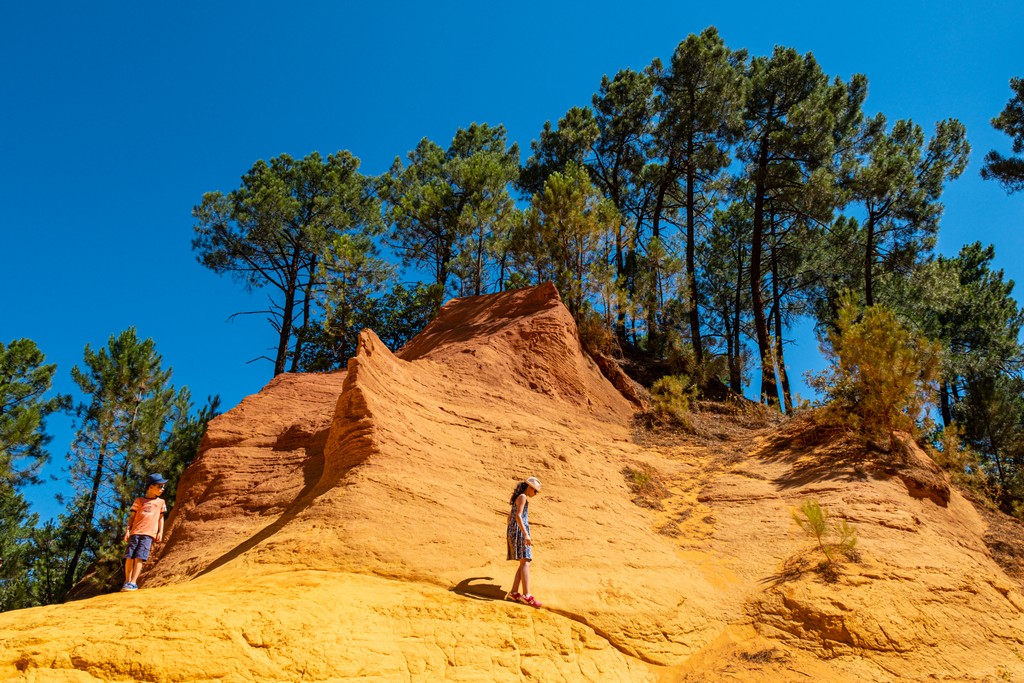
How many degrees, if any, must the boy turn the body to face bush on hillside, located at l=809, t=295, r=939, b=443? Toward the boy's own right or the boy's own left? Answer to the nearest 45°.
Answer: approximately 90° to the boy's own left

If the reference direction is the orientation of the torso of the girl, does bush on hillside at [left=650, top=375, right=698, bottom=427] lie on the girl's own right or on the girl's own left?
on the girl's own left

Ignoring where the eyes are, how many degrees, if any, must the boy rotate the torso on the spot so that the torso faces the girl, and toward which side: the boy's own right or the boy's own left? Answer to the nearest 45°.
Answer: approximately 45° to the boy's own left

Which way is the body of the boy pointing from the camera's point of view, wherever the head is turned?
toward the camera

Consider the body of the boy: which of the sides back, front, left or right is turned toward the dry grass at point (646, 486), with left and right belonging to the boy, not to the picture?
left

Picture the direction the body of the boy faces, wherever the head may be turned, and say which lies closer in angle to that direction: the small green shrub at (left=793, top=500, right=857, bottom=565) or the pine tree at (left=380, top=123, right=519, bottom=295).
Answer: the small green shrub

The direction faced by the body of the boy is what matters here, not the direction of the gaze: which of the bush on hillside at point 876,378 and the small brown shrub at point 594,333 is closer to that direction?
the bush on hillside

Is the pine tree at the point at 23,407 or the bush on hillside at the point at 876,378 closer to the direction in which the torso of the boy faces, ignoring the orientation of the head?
the bush on hillside

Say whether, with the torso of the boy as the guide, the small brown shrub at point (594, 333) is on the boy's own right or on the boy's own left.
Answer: on the boy's own left
